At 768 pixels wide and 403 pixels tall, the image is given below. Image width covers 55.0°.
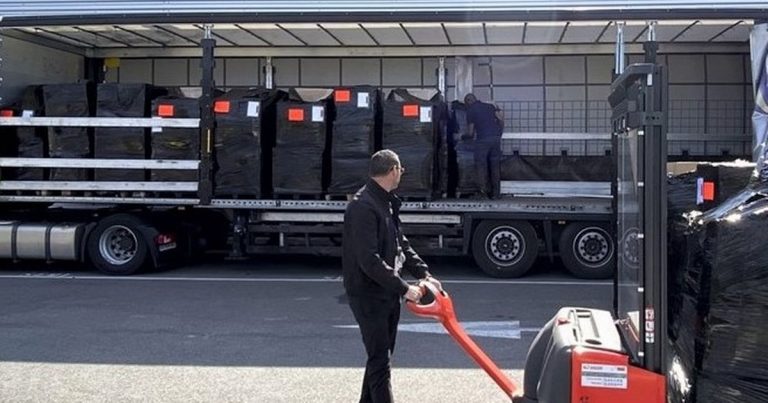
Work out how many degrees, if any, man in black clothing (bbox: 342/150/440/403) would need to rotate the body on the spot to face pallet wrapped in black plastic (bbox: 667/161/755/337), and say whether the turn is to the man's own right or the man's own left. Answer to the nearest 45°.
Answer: approximately 45° to the man's own right

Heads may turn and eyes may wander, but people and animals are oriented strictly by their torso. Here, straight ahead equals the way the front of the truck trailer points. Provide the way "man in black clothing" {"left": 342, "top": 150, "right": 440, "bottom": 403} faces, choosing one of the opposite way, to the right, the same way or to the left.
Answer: the opposite way

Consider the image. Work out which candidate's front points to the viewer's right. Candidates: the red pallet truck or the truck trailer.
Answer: the red pallet truck

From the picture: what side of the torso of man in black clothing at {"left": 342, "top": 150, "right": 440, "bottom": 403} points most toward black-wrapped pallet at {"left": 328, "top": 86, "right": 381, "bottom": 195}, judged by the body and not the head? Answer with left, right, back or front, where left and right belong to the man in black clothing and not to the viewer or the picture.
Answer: left

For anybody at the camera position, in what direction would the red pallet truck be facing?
facing to the right of the viewer

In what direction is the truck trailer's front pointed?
to the viewer's left

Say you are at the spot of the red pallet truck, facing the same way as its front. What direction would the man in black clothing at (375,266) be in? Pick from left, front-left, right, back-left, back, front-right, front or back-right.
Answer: back-left

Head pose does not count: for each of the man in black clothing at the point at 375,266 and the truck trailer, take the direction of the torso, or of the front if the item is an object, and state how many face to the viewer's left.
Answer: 1

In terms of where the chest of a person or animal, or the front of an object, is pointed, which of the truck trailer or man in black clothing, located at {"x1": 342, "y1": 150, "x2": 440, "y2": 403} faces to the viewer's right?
the man in black clothing

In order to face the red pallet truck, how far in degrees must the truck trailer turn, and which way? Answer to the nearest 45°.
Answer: approximately 90° to its left
